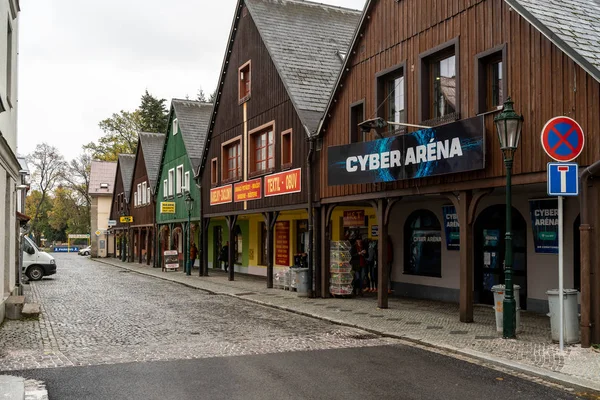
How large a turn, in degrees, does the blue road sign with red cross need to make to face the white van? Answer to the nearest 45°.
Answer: approximately 135° to its right

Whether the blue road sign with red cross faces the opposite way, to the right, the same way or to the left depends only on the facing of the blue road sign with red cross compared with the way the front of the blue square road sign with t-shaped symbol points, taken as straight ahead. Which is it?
the same way

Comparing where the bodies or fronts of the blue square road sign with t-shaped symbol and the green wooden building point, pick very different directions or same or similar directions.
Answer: same or similar directions

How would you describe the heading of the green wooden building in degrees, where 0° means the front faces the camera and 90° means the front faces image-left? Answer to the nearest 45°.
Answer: approximately 45°

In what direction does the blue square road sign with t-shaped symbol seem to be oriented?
toward the camera

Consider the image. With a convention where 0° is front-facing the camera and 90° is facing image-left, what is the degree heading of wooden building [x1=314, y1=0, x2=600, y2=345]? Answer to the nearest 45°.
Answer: approximately 45°

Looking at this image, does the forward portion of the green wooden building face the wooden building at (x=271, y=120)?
no

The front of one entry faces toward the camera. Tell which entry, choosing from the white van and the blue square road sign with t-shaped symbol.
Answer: the blue square road sign with t-shaped symbol

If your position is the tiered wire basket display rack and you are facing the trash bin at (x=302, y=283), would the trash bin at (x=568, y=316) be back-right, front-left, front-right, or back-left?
back-left

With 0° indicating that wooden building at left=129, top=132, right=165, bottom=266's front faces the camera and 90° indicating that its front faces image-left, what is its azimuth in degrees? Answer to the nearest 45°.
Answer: approximately 45°

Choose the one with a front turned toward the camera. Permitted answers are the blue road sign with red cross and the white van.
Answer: the blue road sign with red cross

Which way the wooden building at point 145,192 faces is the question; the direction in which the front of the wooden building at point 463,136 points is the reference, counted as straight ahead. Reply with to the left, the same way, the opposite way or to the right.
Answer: the same way

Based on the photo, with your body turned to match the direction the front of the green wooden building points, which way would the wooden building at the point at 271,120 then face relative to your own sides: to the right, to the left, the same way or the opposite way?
the same way

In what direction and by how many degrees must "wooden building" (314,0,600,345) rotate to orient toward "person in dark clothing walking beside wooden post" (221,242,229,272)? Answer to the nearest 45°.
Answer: approximately 90° to its right

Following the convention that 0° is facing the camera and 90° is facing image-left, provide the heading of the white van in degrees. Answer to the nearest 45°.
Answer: approximately 270°

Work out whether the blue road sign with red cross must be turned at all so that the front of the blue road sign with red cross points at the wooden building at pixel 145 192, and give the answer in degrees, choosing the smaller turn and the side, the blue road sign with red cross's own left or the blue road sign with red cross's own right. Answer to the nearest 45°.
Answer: approximately 135° to the blue road sign with red cross's own right
